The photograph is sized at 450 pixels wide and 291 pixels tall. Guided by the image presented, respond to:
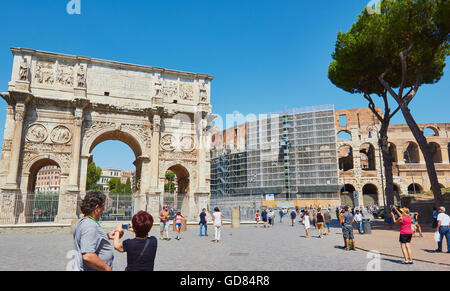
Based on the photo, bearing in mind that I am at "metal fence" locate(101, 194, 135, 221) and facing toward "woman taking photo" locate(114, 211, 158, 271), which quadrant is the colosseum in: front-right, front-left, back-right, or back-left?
back-left

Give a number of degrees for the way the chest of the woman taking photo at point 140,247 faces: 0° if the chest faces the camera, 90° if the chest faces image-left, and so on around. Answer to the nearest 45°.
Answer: approximately 135°

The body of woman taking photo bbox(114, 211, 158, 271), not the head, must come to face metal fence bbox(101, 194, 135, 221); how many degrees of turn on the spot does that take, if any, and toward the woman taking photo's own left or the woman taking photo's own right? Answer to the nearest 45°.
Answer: approximately 45° to the woman taking photo's own right

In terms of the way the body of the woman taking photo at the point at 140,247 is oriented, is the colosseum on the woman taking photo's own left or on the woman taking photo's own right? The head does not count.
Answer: on the woman taking photo's own right

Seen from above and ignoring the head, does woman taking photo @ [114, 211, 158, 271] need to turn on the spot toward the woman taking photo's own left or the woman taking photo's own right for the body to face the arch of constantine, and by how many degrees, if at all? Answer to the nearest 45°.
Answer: approximately 45° to the woman taking photo's own right

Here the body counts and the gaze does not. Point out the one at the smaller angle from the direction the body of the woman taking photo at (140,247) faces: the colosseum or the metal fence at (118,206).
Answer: the metal fence

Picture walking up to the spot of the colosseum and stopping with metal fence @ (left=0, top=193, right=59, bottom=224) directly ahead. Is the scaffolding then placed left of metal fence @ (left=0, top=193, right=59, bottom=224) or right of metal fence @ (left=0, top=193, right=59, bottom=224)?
right
